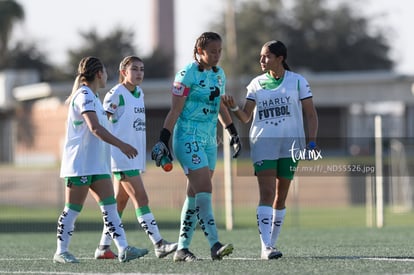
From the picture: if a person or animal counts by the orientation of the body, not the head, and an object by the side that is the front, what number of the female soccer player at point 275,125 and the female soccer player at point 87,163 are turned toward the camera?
1

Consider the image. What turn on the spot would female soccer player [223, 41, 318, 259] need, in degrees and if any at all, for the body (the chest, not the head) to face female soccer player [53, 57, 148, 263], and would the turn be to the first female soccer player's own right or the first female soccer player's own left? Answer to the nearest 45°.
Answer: approximately 90° to the first female soccer player's own right

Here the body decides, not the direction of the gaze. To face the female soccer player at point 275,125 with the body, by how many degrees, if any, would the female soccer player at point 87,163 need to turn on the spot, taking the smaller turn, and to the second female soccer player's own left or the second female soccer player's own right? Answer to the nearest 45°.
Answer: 0° — they already face them

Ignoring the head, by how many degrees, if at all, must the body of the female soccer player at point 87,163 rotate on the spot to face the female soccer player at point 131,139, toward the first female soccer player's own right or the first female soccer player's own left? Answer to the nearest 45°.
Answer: approximately 45° to the first female soccer player's own left

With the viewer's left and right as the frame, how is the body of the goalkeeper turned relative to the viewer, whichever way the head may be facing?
facing the viewer and to the right of the viewer

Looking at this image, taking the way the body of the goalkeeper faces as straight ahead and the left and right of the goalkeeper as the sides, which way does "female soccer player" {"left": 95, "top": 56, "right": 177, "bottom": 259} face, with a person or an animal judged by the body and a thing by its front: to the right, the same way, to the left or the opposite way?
the same way

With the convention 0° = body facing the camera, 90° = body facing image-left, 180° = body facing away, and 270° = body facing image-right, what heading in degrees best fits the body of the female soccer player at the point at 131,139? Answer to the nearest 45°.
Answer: approximately 315°

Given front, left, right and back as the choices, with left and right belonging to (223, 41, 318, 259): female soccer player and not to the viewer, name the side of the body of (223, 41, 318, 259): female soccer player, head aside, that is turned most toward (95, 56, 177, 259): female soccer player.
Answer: right

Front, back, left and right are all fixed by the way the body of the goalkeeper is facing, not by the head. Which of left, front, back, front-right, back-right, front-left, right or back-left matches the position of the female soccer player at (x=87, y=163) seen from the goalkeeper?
back-right

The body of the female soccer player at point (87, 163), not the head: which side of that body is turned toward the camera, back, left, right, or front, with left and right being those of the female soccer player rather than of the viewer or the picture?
right

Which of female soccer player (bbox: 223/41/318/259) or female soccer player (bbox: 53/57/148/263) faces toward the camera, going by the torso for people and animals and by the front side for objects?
female soccer player (bbox: 223/41/318/259)

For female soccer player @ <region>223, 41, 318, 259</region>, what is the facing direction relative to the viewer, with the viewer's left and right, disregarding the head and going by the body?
facing the viewer
